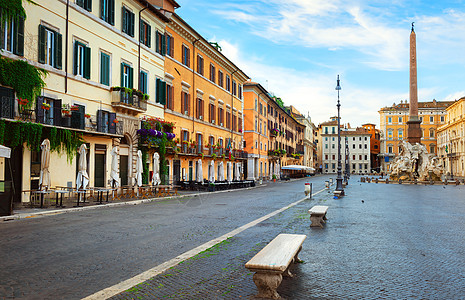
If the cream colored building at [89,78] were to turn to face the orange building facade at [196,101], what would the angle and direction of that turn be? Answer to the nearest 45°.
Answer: approximately 90° to its left

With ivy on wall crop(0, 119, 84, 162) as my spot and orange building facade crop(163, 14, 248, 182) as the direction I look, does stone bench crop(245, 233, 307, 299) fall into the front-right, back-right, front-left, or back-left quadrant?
back-right

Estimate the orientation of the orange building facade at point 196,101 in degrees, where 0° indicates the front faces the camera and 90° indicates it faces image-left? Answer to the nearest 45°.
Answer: approximately 315°

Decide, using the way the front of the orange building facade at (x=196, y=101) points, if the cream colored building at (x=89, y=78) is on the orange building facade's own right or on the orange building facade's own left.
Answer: on the orange building facade's own right

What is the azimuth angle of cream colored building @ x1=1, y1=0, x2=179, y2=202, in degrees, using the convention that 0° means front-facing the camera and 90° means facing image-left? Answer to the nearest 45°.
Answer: approximately 315°

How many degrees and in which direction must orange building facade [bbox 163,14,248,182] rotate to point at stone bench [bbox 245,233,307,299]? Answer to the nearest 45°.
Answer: approximately 45° to its right

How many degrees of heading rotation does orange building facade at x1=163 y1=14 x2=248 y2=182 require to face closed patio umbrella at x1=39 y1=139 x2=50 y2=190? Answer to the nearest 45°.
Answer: approximately 45° to its right

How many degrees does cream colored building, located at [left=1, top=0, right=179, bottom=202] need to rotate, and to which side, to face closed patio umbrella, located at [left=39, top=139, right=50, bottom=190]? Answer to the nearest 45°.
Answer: approximately 45° to its right

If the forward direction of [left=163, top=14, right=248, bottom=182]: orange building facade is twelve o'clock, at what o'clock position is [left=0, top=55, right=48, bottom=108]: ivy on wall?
The ivy on wall is roughly at 2 o'clock from the orange building facade.
